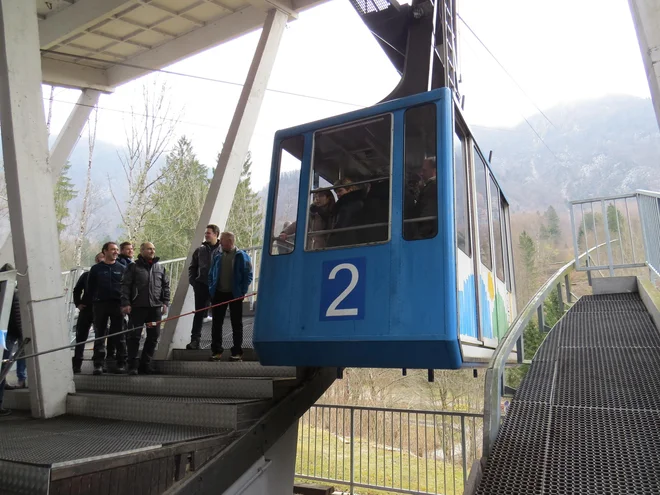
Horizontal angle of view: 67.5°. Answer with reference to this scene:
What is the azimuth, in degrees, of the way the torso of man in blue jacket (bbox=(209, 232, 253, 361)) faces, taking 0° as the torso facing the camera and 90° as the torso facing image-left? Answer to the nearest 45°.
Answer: approximately 0°

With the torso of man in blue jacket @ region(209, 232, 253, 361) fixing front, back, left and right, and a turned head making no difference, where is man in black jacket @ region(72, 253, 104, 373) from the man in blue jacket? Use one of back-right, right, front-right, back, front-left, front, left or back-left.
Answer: back-right

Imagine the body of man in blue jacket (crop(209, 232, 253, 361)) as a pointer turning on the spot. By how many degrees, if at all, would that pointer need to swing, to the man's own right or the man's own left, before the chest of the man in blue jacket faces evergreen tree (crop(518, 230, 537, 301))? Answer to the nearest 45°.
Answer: approximately 135° to the man's own left

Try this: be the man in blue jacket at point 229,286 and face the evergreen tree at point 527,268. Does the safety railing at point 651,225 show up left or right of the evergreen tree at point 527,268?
right

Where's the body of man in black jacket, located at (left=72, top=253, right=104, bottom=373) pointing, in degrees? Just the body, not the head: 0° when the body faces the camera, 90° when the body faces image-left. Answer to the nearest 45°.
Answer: approximately 315°

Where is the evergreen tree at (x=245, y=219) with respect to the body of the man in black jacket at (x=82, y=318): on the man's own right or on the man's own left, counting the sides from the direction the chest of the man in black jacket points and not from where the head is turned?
on the man's own left

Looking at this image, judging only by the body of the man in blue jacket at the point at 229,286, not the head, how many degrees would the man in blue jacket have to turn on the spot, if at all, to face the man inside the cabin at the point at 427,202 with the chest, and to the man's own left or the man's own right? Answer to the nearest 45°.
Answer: approximately 45° to the man's own left

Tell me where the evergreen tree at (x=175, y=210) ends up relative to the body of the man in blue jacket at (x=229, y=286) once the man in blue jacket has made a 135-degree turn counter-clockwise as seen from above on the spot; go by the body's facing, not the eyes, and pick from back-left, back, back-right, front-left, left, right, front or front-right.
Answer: front-left

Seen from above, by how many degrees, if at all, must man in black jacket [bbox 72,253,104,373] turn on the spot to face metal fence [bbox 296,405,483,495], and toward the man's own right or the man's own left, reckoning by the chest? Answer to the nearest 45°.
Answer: approximately 45° to the man's own left

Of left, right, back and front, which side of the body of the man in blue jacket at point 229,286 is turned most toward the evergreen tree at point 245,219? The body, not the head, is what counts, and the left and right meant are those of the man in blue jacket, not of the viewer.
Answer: back
